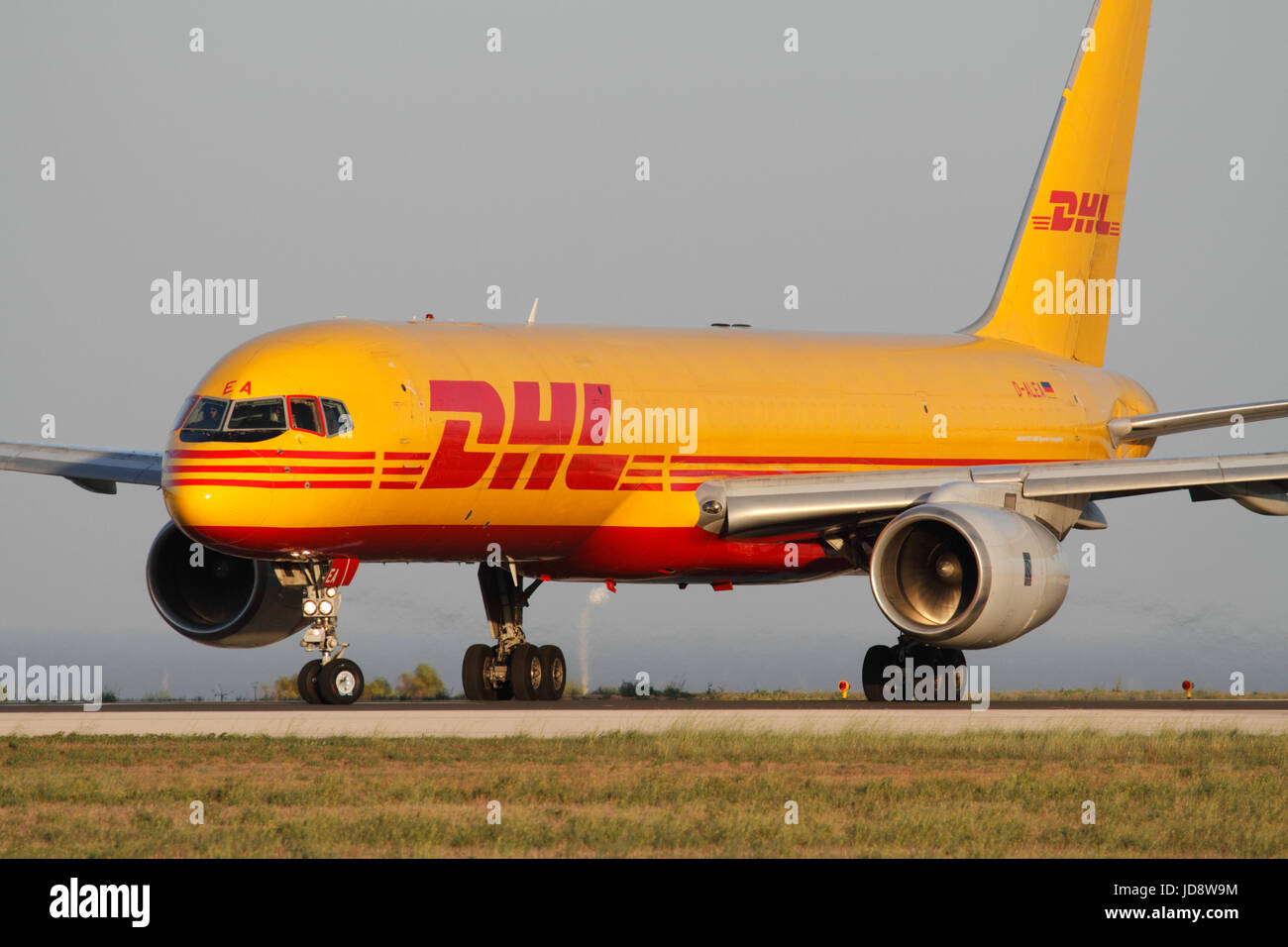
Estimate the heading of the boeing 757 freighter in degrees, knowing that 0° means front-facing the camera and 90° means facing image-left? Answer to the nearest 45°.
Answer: approximately 45°
